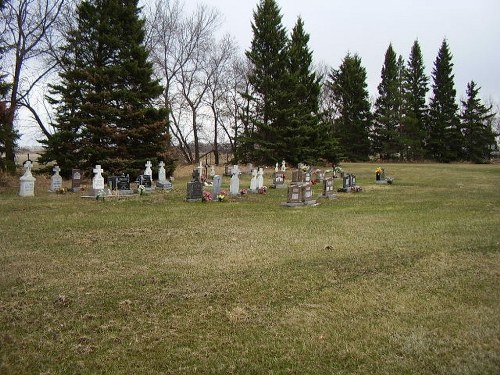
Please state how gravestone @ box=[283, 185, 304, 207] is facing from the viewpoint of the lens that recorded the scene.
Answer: facing the viewer

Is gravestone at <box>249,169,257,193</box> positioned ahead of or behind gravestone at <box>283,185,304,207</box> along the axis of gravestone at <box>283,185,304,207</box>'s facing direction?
behind

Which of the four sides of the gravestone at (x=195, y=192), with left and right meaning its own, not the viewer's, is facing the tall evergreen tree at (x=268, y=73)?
back

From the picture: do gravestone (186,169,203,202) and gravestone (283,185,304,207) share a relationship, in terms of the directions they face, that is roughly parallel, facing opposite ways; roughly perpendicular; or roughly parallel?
roughly parallel

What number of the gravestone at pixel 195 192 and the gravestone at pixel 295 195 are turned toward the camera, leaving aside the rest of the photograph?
2

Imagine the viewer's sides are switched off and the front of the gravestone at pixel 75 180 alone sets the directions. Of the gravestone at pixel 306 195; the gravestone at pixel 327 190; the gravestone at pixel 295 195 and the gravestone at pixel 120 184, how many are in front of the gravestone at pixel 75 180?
4

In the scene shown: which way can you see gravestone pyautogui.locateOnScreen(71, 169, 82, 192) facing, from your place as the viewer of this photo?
facing the viewer and to the right of the viewer

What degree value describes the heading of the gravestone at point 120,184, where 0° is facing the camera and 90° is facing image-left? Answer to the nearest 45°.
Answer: approximately 315°

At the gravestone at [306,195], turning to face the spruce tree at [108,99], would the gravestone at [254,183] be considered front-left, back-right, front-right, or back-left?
front-right

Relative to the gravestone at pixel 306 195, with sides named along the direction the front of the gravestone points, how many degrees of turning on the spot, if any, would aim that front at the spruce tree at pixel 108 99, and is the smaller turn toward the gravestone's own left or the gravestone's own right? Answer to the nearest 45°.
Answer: approximately 180°

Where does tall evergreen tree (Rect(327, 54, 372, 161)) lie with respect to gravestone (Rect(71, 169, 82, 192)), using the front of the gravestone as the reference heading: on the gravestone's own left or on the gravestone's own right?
on the gravestone's own left

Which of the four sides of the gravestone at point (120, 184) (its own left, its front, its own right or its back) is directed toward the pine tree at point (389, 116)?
left

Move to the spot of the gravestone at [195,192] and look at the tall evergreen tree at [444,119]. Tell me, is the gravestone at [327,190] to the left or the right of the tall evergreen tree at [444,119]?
right

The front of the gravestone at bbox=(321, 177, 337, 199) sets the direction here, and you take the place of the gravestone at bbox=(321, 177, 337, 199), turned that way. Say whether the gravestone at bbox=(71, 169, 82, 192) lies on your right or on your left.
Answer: on your right

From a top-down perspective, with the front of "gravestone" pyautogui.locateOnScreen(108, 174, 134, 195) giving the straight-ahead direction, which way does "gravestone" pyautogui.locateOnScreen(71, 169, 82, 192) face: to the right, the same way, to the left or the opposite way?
the same way

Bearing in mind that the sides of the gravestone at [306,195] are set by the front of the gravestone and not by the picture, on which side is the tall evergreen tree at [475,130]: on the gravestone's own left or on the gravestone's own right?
on the gravestone's own left
